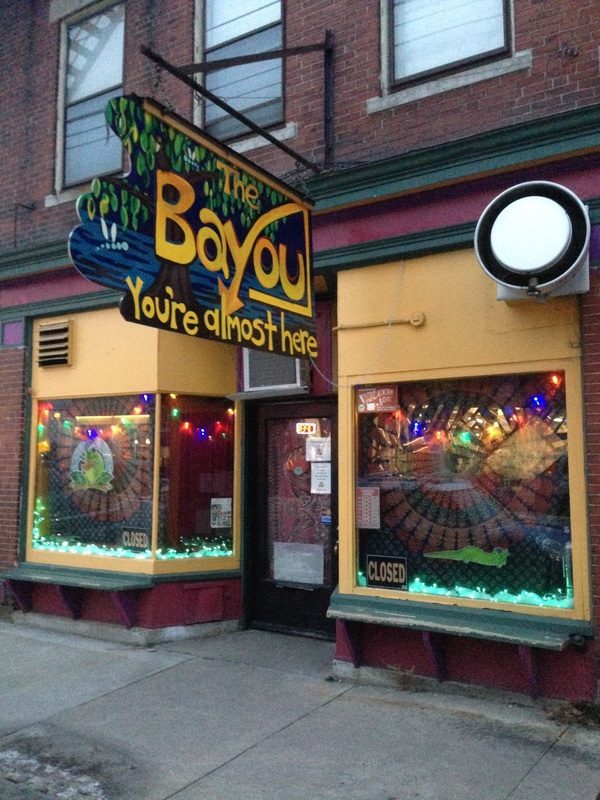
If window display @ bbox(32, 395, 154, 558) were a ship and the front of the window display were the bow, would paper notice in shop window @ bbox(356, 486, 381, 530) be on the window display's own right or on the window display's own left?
on the window display's own left

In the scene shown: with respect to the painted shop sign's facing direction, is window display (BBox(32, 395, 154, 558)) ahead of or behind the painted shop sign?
behind

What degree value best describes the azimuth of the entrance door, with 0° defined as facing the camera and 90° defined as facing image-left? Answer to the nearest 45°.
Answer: approximately 45°

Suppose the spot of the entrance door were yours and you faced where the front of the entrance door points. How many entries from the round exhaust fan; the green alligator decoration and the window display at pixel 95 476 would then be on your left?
2

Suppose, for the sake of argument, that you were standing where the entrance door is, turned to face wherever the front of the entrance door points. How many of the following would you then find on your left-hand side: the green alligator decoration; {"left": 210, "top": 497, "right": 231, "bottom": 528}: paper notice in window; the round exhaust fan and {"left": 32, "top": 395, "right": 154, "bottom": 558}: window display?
2

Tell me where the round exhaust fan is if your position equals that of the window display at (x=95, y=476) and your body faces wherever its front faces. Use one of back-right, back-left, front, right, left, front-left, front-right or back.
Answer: left

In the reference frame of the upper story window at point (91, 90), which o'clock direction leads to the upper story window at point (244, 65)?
the upper story window at point (244, 65) is roughly at 9 o'clock from the upper story window at point (91, 90).

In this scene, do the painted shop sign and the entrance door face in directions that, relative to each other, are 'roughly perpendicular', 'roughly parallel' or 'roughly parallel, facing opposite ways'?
roughly perpendicular
